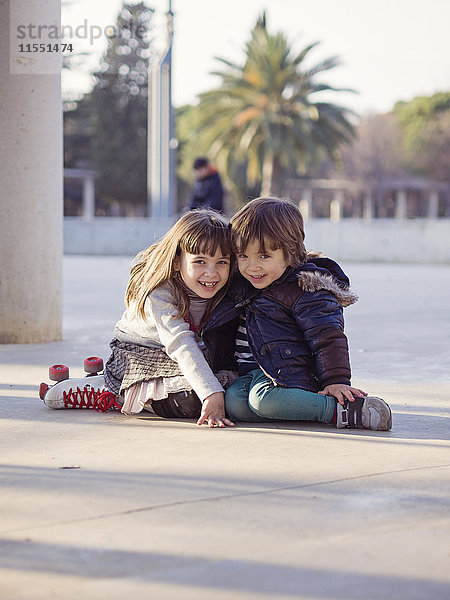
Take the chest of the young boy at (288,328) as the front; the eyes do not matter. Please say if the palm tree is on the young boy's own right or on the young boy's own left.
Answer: on the young boy's own right

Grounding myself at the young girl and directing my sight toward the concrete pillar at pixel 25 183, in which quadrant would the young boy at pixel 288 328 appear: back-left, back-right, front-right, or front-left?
back-right

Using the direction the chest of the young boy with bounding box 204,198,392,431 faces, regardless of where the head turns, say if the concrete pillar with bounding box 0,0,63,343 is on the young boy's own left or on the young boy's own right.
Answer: on the young boy's own right

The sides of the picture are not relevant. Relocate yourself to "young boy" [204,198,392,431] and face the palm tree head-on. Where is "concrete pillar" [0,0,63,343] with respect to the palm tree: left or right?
left

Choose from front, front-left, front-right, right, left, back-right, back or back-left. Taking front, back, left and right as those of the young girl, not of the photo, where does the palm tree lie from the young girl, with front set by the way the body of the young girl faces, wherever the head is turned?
back-left

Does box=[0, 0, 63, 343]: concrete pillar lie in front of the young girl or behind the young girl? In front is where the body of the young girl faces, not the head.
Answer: behind
